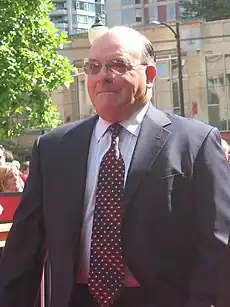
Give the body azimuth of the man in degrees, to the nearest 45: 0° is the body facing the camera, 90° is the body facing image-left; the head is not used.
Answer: approximately 45°

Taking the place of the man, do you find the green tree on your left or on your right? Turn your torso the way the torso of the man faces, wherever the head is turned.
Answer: on your right

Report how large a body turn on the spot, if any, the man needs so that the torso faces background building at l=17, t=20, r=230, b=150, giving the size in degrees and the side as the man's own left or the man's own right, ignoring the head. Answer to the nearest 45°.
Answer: approximately 135° to the man's own right

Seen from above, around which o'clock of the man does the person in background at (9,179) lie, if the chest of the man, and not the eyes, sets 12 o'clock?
The person in background is roughly at 4 o'clock from the man.
